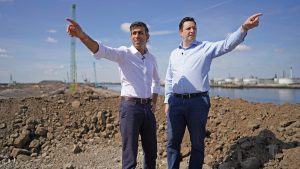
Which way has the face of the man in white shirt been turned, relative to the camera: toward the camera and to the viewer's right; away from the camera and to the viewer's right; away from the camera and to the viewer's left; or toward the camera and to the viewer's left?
toward the camera and to the viewer's left

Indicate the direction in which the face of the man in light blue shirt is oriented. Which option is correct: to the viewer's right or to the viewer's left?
to the viewer's right

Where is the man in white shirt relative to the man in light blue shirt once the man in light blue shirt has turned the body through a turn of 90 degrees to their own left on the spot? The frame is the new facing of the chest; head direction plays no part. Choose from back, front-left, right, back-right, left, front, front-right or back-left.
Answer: back-right

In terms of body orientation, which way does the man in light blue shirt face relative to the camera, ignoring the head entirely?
toward the camera
